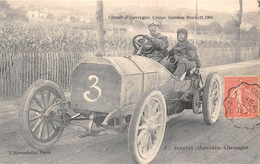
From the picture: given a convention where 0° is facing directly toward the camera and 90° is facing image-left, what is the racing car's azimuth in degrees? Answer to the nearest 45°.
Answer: approximately 45°
